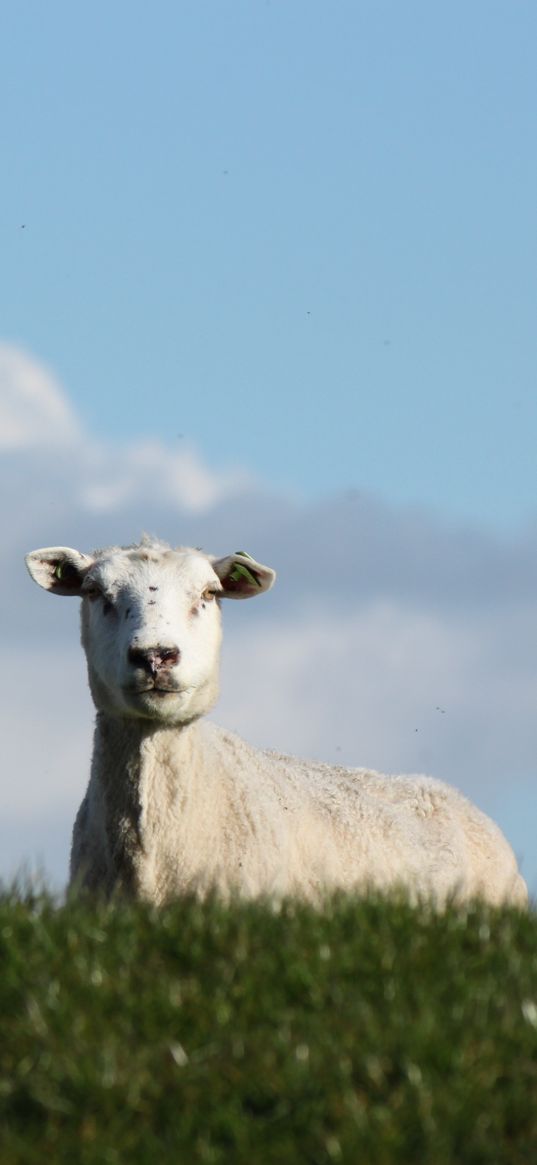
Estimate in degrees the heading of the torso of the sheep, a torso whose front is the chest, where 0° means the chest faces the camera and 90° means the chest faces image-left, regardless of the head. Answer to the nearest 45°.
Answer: approximately 45°
